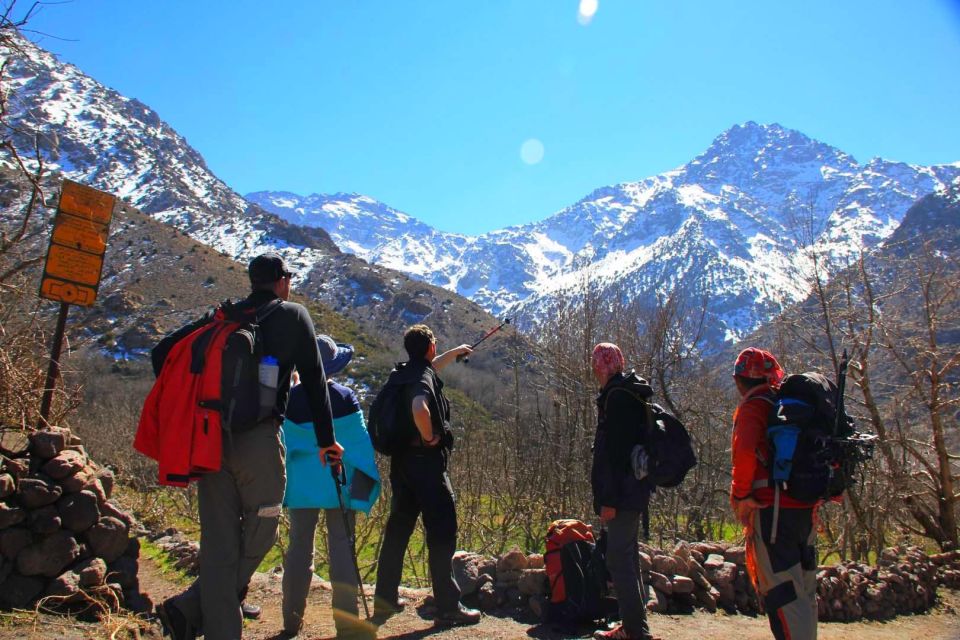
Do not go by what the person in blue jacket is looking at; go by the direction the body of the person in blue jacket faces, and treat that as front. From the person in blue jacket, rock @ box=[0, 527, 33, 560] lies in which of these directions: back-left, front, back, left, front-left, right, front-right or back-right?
back-left

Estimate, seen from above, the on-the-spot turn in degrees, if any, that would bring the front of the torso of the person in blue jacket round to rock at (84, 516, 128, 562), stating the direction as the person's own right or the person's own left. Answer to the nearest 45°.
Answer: approximately 135° to the person's own left

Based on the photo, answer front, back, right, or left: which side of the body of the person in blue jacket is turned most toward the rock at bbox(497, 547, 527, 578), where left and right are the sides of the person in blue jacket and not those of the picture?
front

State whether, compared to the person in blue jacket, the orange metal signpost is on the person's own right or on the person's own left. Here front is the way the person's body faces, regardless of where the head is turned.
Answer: on the person's own left

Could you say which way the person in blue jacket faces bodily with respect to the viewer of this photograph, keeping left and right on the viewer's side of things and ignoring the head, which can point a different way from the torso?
facing away from the viewer and to the right of the viewer

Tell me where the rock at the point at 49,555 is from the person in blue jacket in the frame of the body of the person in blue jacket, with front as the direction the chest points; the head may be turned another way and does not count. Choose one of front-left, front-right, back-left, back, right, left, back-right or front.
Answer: back-left

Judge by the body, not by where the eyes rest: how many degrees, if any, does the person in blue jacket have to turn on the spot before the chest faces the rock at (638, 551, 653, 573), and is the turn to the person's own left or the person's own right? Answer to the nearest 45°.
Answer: approximately 45° to the person's own right
